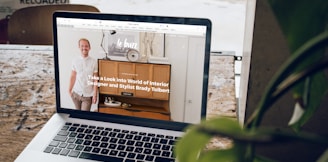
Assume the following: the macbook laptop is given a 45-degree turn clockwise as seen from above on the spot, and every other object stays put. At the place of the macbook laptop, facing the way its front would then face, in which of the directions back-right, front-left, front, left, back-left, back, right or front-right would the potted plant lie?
left

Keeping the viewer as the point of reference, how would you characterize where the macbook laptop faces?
facing the viewer and to the left of the viewer
